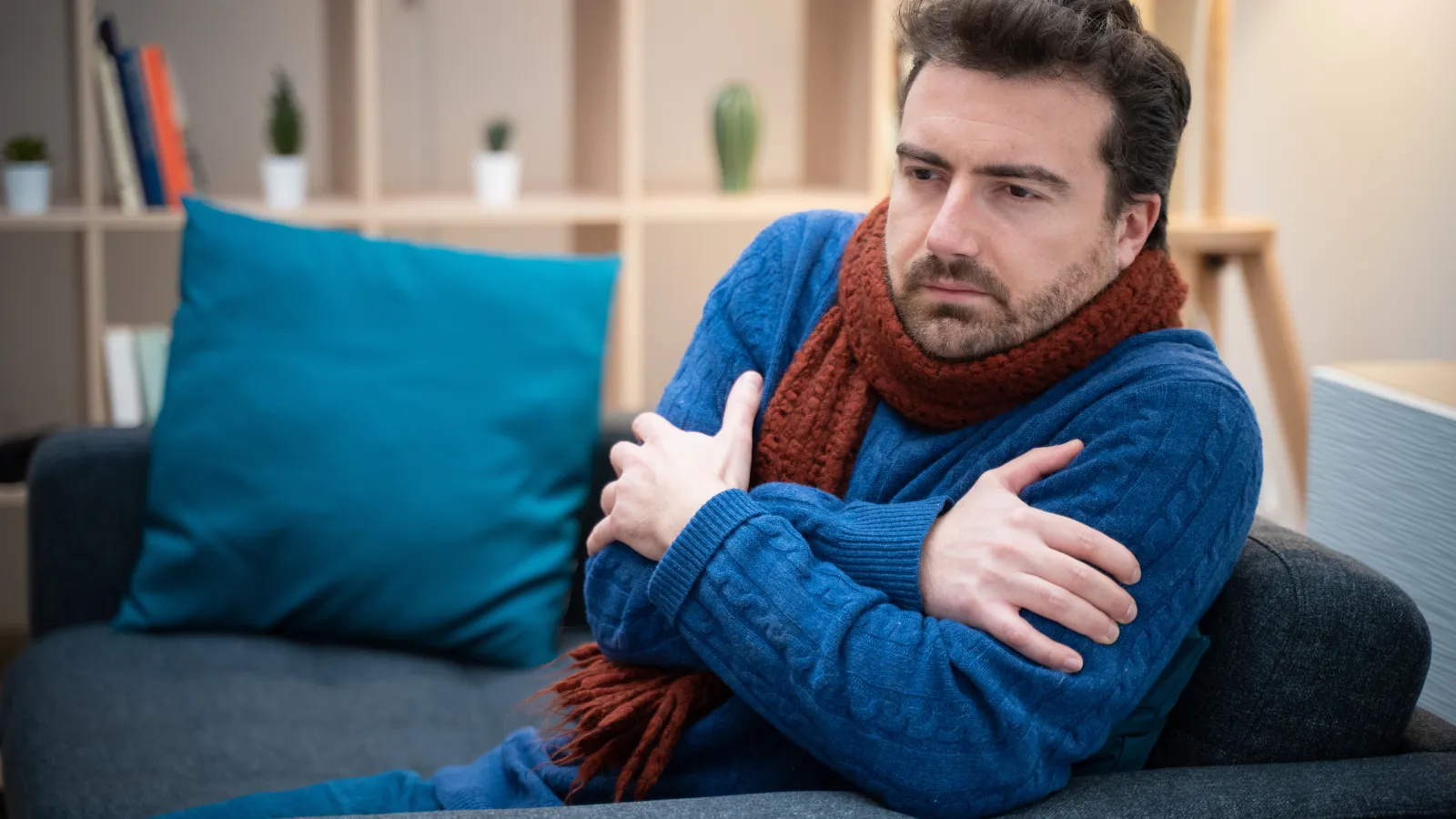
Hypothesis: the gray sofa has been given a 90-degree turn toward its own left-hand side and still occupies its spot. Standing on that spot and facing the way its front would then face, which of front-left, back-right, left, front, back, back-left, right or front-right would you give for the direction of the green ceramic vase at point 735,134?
left

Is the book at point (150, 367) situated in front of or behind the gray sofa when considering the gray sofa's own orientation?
behind

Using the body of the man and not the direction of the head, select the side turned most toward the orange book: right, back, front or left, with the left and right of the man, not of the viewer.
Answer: right

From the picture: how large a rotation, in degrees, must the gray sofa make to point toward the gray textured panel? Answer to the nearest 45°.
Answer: approximately 90° to its left

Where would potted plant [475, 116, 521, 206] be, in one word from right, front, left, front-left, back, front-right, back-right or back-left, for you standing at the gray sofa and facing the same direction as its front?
back

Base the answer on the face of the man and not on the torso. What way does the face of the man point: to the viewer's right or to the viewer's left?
to the viewer's left

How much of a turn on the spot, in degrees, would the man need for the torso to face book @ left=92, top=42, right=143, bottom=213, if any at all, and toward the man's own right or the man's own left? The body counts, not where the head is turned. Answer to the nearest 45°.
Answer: approximately 90° to the man's own right

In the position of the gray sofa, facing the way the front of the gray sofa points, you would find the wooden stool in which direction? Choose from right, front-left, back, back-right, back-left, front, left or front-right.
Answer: back-left

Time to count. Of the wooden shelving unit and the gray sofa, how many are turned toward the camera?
2

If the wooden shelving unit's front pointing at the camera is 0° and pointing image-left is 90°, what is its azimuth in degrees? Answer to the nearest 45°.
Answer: approximately 0°
